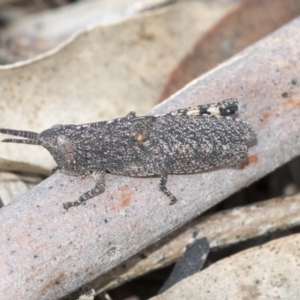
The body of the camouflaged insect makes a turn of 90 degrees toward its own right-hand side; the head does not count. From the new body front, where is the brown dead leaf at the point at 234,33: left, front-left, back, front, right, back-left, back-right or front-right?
front-right

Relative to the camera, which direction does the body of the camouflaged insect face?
to the viewer's left
